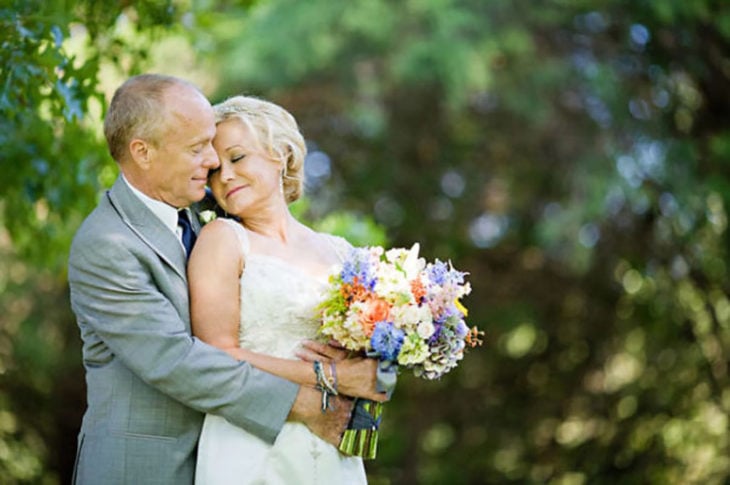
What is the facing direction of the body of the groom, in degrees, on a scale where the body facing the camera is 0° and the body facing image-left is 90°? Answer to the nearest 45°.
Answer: approximately 270°

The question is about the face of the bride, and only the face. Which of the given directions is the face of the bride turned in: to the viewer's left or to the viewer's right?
to the viewer's left
